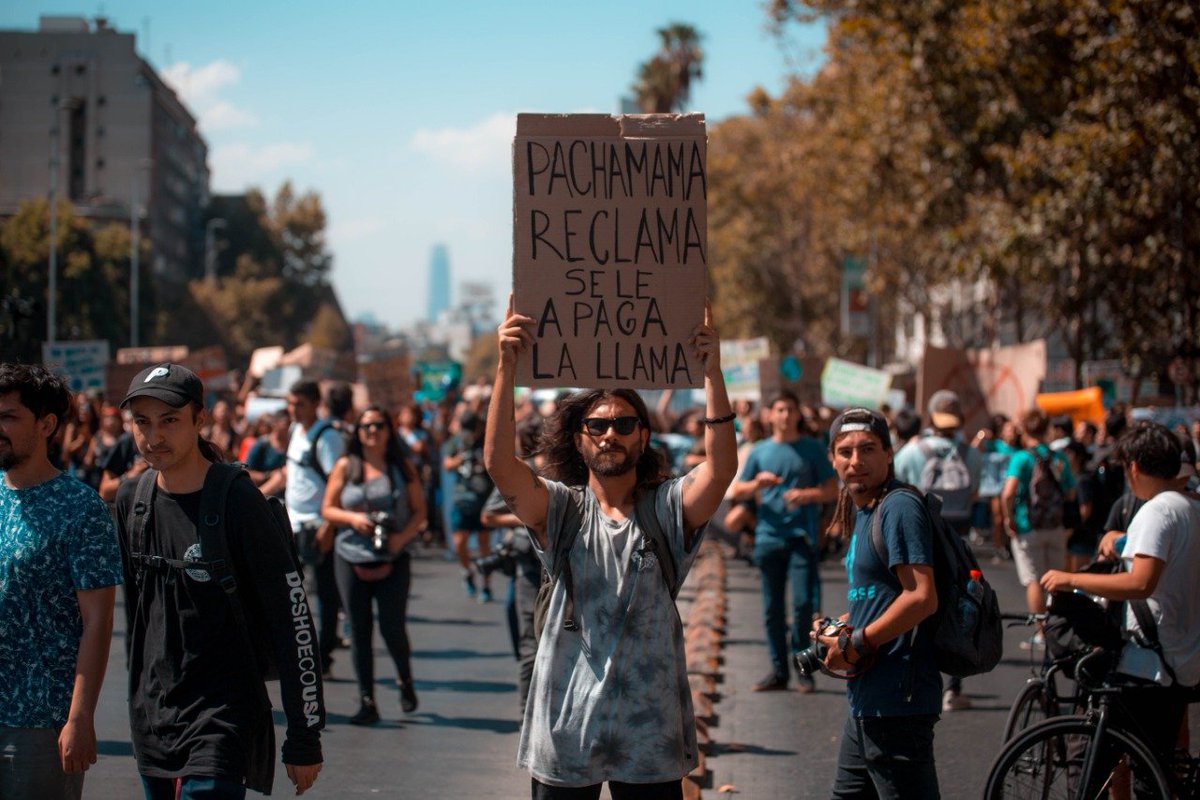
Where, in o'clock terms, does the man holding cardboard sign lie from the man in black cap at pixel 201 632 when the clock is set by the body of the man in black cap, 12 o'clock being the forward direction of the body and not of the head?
The man holding cardboard sign is roughly at 8 o'clock from the man in black cap.

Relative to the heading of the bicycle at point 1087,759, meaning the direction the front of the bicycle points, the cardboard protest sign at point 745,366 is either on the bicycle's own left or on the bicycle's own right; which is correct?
on the bicycle's own right

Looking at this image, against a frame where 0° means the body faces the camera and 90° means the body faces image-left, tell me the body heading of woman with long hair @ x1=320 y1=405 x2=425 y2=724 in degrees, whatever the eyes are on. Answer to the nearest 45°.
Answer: approximately 0°

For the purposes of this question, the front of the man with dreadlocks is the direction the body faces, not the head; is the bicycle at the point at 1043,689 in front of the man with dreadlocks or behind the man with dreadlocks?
behind

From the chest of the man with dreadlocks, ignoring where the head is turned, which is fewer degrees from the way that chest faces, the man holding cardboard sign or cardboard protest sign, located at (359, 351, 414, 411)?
the man holding cardboard sign

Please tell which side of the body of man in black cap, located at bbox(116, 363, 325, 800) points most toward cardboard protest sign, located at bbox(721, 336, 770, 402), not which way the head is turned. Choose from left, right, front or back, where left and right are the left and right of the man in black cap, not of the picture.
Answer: back

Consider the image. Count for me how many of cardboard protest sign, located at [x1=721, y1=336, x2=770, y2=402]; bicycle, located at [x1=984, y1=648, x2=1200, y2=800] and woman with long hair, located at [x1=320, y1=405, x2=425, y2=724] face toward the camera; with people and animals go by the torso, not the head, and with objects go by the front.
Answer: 2

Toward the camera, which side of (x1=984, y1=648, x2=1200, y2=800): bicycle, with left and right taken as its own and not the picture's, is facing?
left

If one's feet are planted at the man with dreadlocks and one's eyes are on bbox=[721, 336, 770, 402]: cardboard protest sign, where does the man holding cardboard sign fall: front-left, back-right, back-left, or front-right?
back-left
